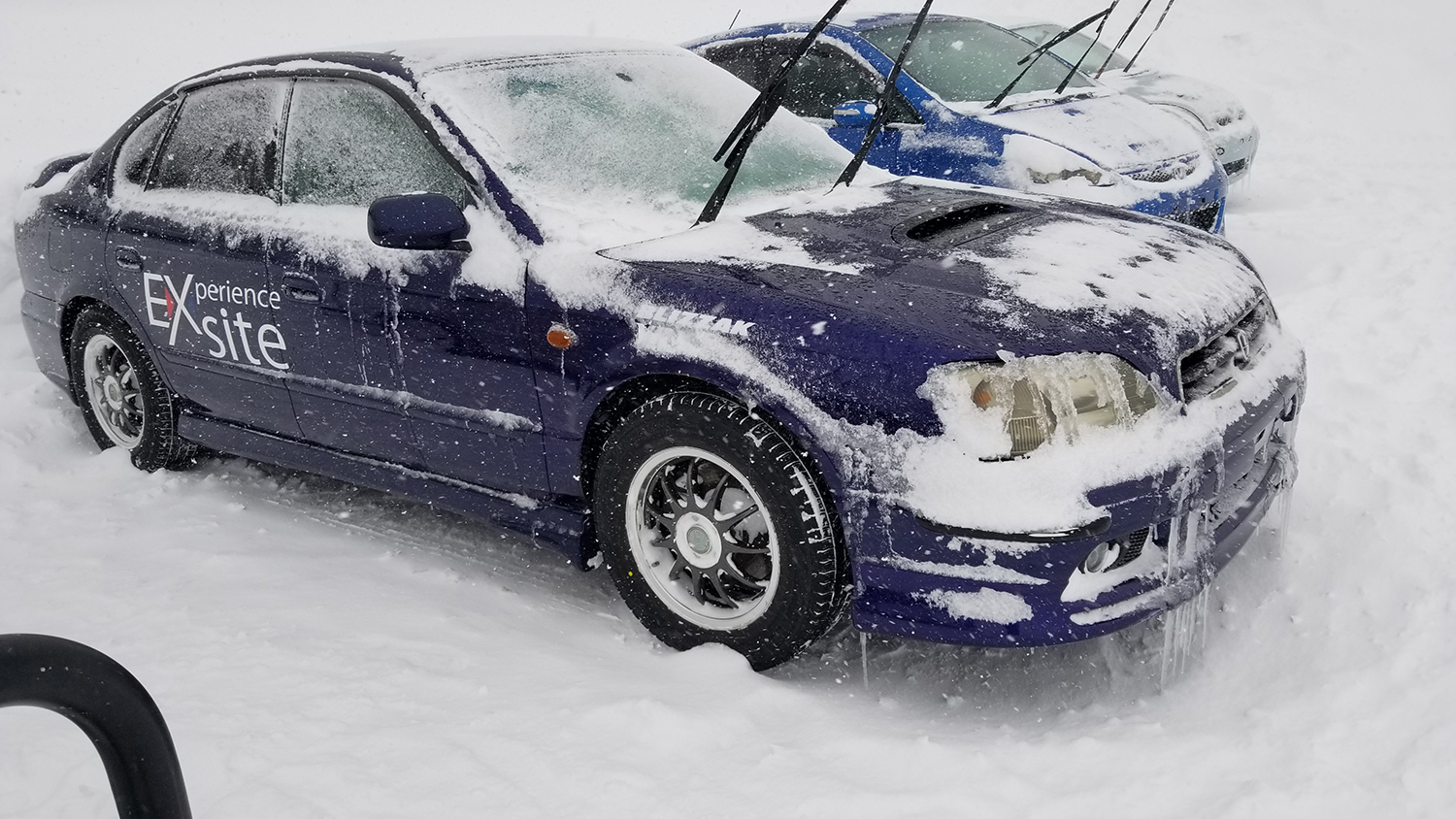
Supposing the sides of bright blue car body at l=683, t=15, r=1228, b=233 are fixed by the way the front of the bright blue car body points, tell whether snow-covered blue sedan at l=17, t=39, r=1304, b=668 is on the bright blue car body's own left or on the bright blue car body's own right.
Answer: on the bright blue car body's own right

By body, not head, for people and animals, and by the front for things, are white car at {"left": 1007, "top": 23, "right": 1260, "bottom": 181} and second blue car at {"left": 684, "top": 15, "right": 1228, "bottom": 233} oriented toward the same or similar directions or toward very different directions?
same or similar directions

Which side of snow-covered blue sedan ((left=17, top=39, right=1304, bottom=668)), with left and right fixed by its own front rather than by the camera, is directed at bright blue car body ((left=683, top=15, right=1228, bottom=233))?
left

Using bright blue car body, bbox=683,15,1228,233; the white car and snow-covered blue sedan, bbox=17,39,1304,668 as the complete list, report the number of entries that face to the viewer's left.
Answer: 0

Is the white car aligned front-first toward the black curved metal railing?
no

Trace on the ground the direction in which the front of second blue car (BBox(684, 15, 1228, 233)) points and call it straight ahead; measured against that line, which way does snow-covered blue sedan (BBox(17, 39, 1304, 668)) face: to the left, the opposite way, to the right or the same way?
the same way

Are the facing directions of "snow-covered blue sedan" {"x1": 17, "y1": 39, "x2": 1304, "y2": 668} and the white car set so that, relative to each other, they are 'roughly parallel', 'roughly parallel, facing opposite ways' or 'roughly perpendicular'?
roughly parallel

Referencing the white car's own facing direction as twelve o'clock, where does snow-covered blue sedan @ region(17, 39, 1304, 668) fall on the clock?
The snow-covered blue sedan is roughly at 2 o'clock from the white car.

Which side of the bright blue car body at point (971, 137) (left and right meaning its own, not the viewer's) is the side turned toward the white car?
left

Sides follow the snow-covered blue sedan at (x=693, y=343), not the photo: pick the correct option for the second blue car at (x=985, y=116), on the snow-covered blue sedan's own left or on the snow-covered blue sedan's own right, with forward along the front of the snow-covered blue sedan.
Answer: on the snow-covered blue sedan's own left

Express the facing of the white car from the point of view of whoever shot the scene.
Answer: facing the viewer and to the right of the viewer

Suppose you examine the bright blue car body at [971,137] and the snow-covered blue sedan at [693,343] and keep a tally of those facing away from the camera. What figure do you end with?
0

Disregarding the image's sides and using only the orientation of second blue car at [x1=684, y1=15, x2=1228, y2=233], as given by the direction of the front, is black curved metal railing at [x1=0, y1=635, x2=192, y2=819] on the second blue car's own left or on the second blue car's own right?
on the second blue car's own right

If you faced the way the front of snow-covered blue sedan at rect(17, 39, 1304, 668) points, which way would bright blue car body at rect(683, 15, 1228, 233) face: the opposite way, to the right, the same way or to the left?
the same way
